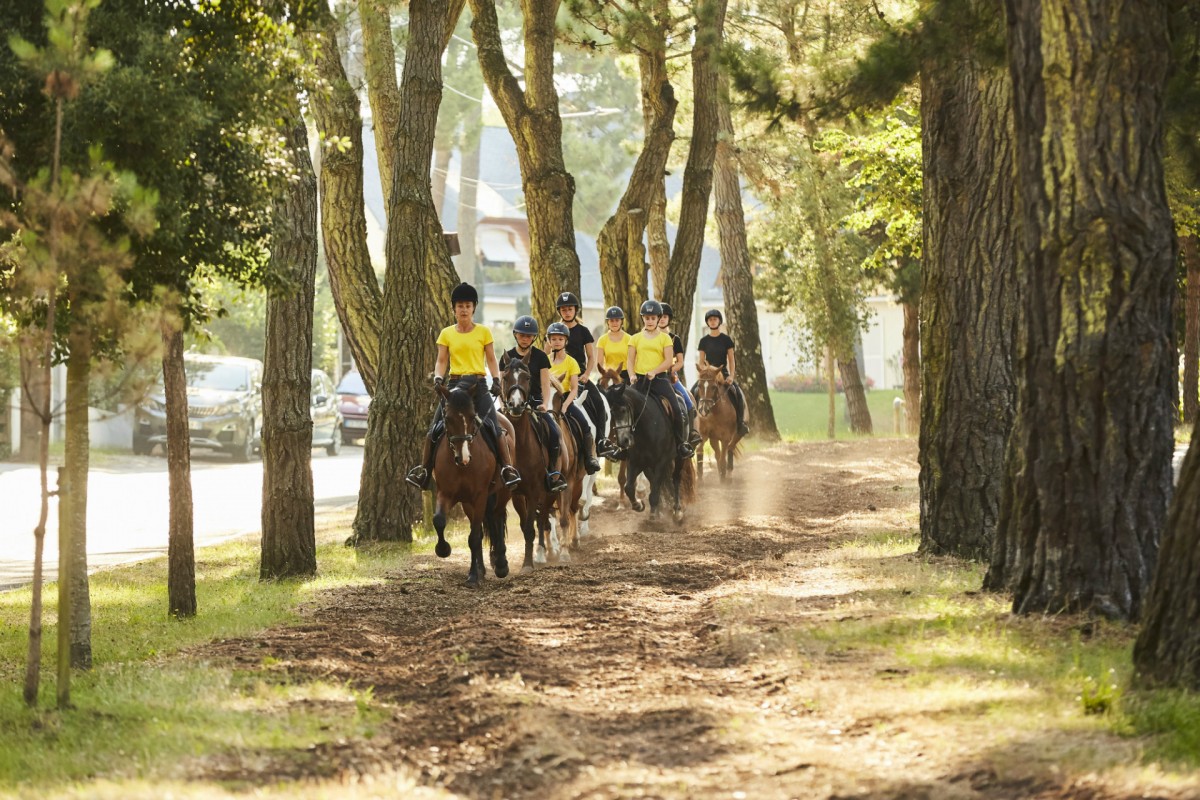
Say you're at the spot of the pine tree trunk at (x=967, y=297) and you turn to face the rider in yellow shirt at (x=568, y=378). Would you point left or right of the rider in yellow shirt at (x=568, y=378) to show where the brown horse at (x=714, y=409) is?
right

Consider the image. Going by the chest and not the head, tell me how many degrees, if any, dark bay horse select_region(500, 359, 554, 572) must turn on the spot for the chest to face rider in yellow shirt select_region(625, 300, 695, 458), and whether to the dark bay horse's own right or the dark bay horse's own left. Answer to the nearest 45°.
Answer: approximately 180°

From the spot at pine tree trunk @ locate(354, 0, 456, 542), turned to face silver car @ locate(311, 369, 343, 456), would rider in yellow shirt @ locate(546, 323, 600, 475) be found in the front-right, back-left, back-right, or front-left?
back-right

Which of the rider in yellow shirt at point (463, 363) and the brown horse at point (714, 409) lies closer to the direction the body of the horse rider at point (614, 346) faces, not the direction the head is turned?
the rider in yellow shirt

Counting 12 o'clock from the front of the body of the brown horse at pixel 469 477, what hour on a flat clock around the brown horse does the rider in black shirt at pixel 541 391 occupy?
The rider in black shirt is roughly at 7 o'clock from the brown horse.

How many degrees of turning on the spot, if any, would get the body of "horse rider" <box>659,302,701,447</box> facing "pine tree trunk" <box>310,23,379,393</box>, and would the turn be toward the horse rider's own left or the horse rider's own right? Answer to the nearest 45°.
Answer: approximately 90° to the horse rider's own right

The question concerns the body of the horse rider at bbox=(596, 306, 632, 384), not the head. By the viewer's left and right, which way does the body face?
facing the viewer

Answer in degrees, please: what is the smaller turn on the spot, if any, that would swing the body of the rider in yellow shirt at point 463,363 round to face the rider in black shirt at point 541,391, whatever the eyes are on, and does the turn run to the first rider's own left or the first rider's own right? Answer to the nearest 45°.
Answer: approximately 135° to the first rider's own left

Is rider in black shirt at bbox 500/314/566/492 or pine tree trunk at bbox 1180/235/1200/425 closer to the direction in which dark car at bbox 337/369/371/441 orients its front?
the rider in black shirt

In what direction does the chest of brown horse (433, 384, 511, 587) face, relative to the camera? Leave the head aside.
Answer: toward the camera
